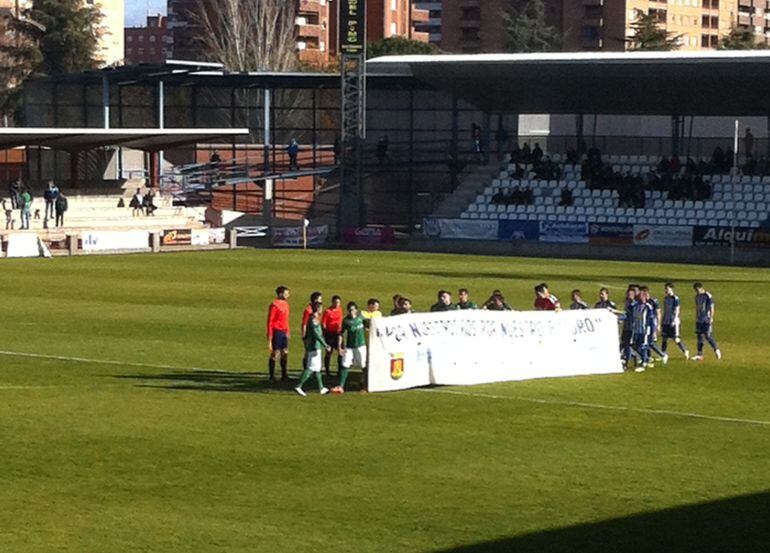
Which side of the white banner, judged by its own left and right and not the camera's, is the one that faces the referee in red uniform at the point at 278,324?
right

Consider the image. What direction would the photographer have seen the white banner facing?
facing the viewer

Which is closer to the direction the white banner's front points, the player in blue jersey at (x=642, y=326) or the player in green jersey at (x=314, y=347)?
the player in green jersey

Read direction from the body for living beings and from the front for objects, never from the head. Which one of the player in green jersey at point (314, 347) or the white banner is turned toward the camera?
the white banner

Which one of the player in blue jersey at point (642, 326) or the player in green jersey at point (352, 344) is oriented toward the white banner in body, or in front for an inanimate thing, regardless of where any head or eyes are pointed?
the player in blue jersey

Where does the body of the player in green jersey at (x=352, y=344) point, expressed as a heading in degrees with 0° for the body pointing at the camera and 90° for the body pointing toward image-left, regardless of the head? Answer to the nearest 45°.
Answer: approximately 45°

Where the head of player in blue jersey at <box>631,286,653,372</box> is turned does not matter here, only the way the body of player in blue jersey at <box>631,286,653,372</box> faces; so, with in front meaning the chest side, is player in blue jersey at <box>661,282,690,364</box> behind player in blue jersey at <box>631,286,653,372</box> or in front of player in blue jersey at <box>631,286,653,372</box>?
behind

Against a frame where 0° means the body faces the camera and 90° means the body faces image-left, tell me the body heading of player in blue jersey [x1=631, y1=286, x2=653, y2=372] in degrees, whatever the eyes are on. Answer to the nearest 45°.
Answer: approximately 45°
